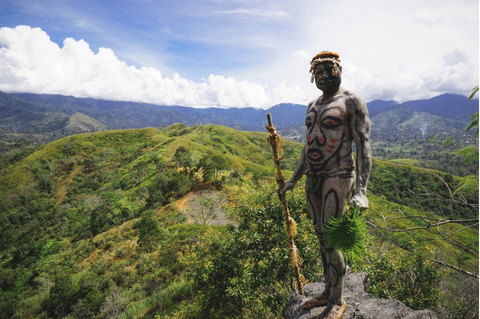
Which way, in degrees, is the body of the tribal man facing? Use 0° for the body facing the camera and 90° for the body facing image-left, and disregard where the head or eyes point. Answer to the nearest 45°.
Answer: approximately 45°
